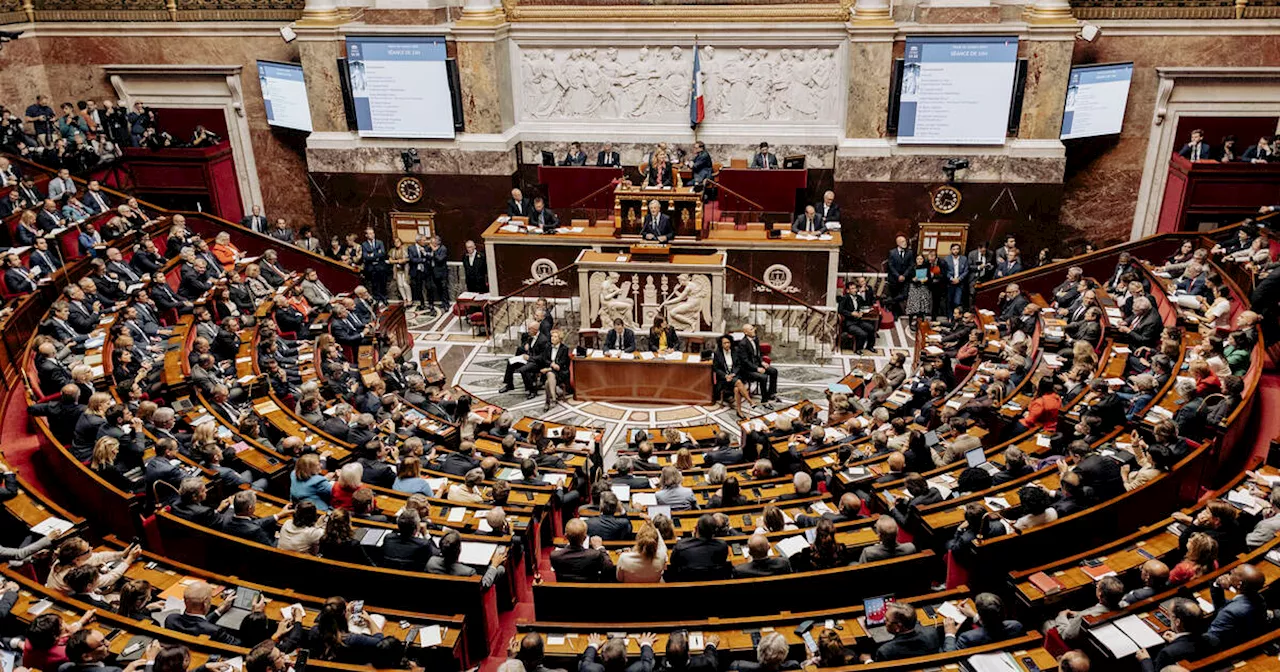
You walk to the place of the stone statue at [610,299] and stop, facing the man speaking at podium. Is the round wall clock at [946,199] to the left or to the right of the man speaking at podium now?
right

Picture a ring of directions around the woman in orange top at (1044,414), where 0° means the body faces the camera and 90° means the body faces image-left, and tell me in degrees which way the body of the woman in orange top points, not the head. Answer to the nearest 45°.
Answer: approximately 135°

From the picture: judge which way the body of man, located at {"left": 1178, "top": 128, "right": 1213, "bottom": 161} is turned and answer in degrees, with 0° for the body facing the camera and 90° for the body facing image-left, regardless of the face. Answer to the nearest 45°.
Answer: approximately 45°

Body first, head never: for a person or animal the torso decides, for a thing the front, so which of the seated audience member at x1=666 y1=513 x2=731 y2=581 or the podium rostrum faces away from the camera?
the seated audience member

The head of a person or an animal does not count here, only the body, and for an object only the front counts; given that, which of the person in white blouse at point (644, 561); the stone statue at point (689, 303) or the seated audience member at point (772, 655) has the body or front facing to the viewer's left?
the stone statue

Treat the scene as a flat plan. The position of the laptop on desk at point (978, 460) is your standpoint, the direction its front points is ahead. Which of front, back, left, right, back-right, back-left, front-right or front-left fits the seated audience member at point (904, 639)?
front-right

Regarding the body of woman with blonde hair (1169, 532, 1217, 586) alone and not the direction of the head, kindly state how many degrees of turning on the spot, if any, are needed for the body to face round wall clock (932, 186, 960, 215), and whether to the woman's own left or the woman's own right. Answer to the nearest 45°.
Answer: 0° — they already face it

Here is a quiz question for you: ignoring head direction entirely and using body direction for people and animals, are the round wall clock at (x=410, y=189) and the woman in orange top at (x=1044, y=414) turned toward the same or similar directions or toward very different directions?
very different directions

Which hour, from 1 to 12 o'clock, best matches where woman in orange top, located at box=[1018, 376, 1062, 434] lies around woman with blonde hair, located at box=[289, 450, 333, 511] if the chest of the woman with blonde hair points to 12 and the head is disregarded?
The woman in orange top is roughly at 2 o'clock from the woman with blonde hair.

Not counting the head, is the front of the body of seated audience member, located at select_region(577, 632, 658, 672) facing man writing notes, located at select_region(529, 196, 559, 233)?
yes

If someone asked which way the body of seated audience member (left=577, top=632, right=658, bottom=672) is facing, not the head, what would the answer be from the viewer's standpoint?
away from the camera

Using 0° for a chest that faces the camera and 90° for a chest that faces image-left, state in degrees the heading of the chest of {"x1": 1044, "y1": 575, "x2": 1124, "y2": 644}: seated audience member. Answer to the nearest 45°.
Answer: approximately 135°
